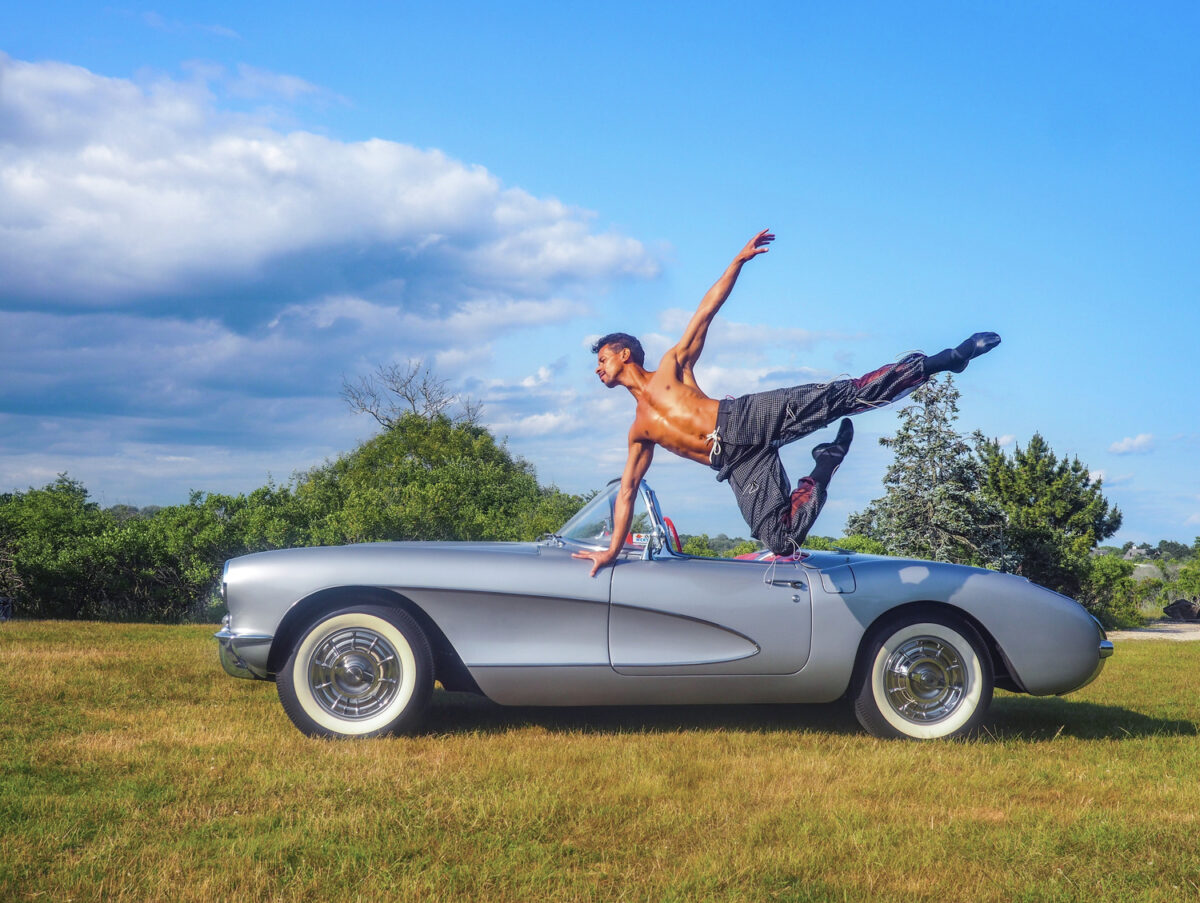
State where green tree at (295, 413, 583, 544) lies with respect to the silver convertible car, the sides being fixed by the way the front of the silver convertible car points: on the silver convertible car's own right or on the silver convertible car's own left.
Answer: on the silver convertible car's own right

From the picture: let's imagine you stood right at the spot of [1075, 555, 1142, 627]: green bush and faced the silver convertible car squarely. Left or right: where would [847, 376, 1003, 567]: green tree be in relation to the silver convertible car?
right

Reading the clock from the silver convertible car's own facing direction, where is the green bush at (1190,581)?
The green bush is roughly at 4 o'clock from the silver convertible car.

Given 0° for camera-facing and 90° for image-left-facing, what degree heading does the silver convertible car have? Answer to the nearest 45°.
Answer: approximately 90°

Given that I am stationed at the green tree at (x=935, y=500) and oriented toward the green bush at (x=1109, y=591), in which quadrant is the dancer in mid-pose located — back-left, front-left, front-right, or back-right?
back-right

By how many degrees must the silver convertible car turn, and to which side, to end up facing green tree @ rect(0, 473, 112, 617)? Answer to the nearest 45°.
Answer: approximately 45° to its right

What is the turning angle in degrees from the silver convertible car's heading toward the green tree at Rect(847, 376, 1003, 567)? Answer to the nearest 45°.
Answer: approximately 90° to its right
